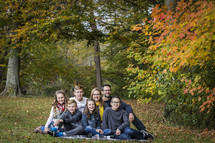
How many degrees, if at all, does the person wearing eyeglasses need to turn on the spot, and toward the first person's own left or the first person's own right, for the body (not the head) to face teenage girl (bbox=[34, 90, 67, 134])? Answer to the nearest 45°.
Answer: approximately 90° to the first person's own right

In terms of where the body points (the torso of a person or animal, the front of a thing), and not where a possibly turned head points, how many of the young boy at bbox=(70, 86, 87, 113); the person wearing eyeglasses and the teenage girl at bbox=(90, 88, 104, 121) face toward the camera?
3

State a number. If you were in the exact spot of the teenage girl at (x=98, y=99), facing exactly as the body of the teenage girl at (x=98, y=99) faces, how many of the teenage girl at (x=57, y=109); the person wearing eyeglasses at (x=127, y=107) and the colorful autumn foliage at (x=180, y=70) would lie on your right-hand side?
1

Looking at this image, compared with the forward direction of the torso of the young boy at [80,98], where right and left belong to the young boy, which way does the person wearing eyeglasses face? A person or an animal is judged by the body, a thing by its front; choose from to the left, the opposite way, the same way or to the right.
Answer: the same way

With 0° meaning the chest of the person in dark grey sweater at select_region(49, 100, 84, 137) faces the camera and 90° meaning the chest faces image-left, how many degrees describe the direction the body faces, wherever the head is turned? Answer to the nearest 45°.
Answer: approximately 45°

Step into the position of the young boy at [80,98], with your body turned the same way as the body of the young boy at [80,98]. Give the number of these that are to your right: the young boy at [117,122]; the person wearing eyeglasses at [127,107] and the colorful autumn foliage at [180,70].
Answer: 0

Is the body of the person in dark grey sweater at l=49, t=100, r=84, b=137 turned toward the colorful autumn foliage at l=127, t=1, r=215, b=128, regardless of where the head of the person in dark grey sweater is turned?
no

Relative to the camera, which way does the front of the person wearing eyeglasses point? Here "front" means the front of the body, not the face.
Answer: toward the camera
